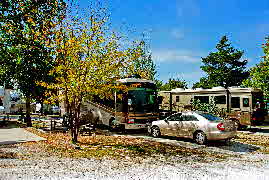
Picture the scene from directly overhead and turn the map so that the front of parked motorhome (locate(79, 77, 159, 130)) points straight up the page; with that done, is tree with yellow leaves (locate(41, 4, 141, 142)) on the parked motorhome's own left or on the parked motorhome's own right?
on the parked motorhome's own right

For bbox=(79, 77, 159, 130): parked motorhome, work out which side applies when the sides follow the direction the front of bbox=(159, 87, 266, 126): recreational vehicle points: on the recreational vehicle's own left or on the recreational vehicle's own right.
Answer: on the recreational vehicle's own right

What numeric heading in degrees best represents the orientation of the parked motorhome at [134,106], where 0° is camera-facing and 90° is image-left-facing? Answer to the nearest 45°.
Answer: approximately 315°
